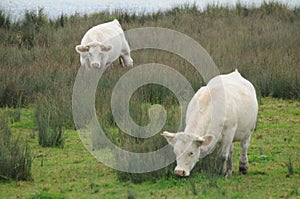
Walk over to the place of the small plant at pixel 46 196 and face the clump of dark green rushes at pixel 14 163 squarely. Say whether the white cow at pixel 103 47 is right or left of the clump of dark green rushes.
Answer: right

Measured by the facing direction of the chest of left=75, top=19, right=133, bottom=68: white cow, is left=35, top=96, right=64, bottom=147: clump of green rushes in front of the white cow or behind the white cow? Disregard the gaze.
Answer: in front

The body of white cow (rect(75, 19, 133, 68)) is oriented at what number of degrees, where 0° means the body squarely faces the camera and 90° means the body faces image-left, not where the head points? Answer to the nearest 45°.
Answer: approximately 45°

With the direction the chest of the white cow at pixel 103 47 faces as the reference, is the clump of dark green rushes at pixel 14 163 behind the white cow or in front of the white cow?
in front

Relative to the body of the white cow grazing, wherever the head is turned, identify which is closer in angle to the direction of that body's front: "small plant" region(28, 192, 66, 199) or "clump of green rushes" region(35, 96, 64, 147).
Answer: the small plant

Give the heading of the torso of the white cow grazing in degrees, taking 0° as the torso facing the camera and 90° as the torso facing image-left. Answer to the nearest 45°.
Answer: approximately 45°

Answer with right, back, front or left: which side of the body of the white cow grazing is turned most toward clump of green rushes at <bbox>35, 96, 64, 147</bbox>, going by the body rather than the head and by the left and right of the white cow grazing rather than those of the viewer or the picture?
right

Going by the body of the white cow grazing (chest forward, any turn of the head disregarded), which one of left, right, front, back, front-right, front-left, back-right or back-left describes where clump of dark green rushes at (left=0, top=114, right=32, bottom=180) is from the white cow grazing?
front-right

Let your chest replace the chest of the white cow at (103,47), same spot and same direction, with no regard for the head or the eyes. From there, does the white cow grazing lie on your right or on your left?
on your left

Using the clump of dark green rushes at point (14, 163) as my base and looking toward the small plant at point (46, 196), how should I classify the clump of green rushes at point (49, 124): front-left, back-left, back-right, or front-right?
back-left
